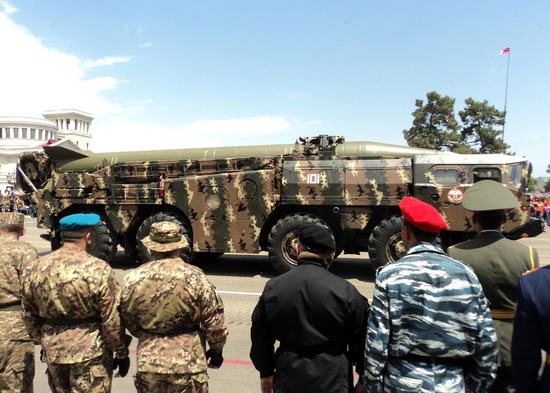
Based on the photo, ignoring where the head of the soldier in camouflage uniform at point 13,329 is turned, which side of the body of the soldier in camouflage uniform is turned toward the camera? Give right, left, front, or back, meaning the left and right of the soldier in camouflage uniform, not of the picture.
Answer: back

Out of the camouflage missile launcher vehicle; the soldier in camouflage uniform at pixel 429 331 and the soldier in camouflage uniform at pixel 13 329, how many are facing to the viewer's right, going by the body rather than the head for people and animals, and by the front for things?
1

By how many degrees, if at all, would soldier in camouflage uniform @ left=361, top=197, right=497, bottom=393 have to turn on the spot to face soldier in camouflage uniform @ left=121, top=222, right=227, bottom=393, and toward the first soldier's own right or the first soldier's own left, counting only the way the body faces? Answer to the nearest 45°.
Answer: approximately 90° to the first soldier's own left

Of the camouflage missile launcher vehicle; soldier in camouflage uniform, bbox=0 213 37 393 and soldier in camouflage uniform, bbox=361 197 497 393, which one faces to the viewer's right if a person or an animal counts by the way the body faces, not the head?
the camouflage missile launcher vehicle

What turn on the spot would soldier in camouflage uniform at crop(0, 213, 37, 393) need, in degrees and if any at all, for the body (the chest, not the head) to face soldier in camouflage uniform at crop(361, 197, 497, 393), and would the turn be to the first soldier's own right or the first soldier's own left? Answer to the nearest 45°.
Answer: approximately 135° to the first soldier's own right

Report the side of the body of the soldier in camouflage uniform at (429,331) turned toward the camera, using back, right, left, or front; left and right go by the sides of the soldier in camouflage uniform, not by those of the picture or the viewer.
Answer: back

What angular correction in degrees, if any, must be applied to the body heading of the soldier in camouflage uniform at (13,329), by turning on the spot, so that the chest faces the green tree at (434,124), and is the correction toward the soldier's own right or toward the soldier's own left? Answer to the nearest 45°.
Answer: approximately 45° to the soldier's own right

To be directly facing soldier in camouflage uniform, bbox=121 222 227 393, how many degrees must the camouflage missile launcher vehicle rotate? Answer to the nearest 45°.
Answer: approximately 90° to its right

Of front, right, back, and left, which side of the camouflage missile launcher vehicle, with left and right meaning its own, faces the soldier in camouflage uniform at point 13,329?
right

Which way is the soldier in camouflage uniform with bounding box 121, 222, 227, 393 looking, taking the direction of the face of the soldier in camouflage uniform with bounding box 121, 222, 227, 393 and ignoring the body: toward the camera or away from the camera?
away from the camera

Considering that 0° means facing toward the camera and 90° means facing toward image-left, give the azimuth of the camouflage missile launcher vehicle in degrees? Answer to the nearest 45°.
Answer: approximately 270°

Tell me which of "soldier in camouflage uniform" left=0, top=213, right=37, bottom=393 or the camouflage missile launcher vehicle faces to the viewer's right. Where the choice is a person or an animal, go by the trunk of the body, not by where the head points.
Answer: the camouflage missile launcher vehicle

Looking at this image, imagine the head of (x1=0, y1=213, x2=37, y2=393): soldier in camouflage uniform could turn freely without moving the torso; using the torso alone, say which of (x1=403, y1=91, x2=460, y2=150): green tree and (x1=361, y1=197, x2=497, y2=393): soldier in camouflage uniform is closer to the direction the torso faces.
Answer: the green tree

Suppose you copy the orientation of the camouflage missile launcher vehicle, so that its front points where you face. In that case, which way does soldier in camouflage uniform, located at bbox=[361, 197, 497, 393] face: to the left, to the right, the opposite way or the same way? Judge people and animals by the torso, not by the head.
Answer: to the left

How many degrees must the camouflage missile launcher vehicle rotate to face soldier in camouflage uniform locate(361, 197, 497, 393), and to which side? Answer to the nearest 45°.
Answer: approximately 90° to its right
